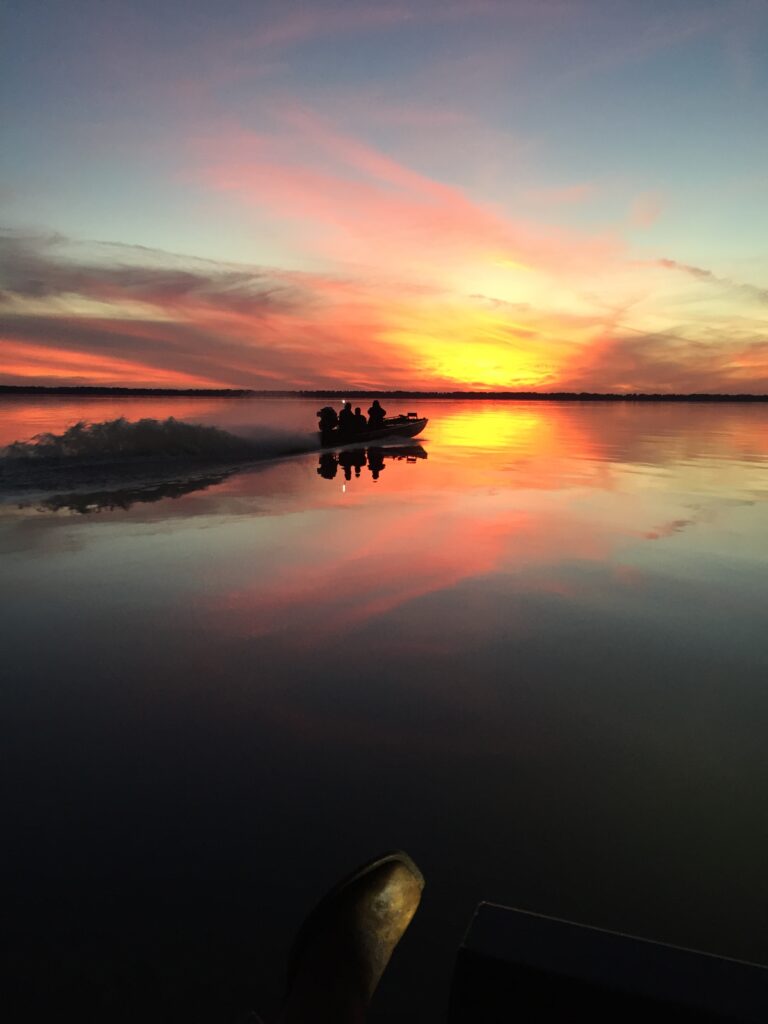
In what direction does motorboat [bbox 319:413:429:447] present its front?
to the viewer's right
